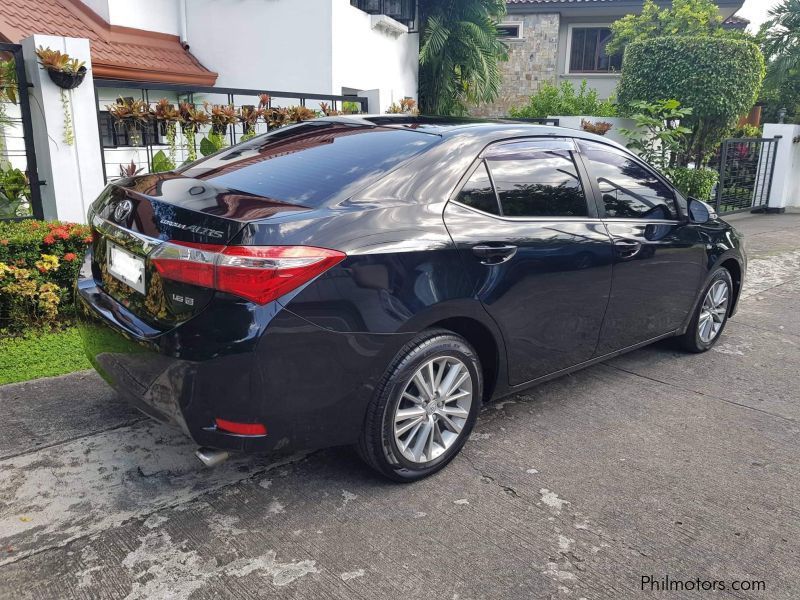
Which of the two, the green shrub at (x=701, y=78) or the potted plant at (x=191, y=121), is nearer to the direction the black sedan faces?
the green shrub

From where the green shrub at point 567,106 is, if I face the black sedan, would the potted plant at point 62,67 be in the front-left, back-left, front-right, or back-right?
front-right

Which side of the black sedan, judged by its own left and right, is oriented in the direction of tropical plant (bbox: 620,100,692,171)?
front

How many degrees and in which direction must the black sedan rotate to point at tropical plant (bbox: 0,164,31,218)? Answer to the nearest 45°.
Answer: approximately 90° to its left

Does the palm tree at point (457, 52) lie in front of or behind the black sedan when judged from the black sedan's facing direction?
in front

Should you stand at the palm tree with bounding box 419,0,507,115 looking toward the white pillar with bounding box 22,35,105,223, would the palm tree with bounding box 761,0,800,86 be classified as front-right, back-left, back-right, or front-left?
back-left

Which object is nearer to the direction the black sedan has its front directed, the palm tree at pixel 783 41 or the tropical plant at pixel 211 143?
the palm tree

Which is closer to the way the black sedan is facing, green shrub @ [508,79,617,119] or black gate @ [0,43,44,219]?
the green shrub

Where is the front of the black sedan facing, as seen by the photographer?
facing away from the viewer and to the right of the viewer

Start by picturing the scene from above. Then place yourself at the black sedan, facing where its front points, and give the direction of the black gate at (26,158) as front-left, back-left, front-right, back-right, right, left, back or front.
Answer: left

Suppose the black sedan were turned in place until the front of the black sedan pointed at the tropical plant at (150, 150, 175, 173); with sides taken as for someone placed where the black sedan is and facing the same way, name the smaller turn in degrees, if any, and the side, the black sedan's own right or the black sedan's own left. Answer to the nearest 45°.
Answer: approximately 90° to the black sedan's own left

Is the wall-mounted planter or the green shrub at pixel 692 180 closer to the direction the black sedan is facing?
the green shrub

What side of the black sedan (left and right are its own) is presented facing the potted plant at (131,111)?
left

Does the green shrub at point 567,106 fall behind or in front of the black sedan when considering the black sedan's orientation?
in front

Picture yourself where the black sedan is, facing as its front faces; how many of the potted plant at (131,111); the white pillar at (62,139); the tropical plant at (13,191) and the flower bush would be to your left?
4

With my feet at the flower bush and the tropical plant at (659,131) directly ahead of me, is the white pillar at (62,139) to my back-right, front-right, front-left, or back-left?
front-left

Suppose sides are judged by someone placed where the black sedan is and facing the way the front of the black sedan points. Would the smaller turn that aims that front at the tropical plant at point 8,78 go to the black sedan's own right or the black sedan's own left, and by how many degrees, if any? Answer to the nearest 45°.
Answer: approximately 90° to the black sedan's own left

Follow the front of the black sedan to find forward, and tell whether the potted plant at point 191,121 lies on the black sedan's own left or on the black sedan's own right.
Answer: on the black sedan's own left
